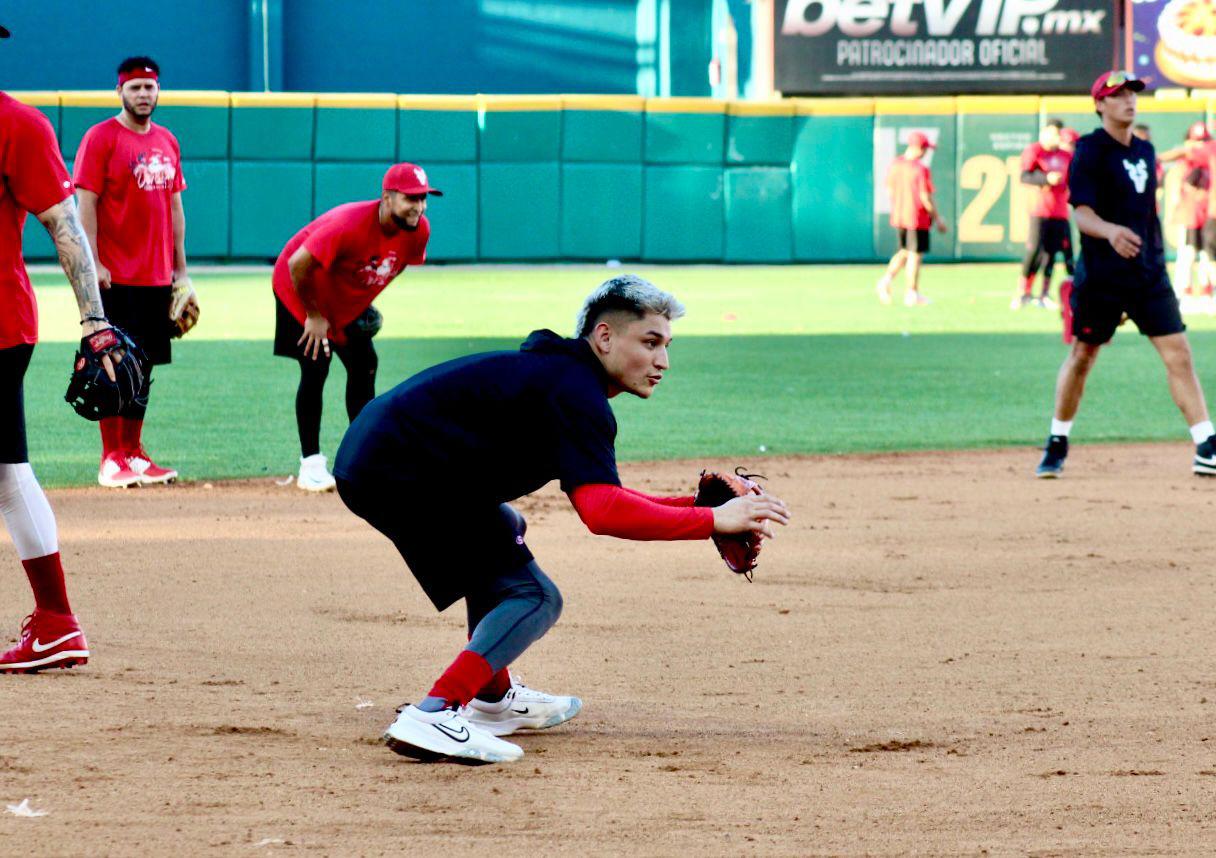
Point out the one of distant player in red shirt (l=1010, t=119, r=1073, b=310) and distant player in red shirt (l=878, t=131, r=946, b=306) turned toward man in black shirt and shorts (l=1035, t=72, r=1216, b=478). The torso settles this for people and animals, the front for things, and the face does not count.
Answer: distant player in red shirt (l=1010, t=119, r=1073, b=310)

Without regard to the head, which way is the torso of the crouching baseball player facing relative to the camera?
to the viewer's right

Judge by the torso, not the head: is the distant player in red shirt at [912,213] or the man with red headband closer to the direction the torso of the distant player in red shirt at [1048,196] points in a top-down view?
the man with red headband

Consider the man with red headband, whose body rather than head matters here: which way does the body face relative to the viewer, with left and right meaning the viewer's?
facing the viewer and to the right of the viewer

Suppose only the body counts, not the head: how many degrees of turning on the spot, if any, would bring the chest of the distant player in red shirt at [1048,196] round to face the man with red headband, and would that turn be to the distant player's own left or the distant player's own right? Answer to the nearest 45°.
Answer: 0° — they already face them

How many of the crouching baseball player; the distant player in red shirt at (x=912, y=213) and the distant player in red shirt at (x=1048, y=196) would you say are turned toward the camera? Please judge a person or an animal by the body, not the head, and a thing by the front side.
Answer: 1

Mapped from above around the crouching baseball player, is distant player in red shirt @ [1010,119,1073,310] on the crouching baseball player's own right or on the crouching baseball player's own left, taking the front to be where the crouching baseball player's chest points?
on the crouching baseball player's own left

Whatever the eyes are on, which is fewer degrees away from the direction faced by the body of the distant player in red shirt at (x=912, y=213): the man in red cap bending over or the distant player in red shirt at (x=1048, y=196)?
the distant player in red shirt

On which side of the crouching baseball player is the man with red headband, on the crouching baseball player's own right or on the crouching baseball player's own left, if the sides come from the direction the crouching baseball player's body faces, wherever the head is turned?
on the crouching baseball player's own left

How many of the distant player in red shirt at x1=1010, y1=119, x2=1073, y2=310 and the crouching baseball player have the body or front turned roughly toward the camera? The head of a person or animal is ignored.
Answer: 1
